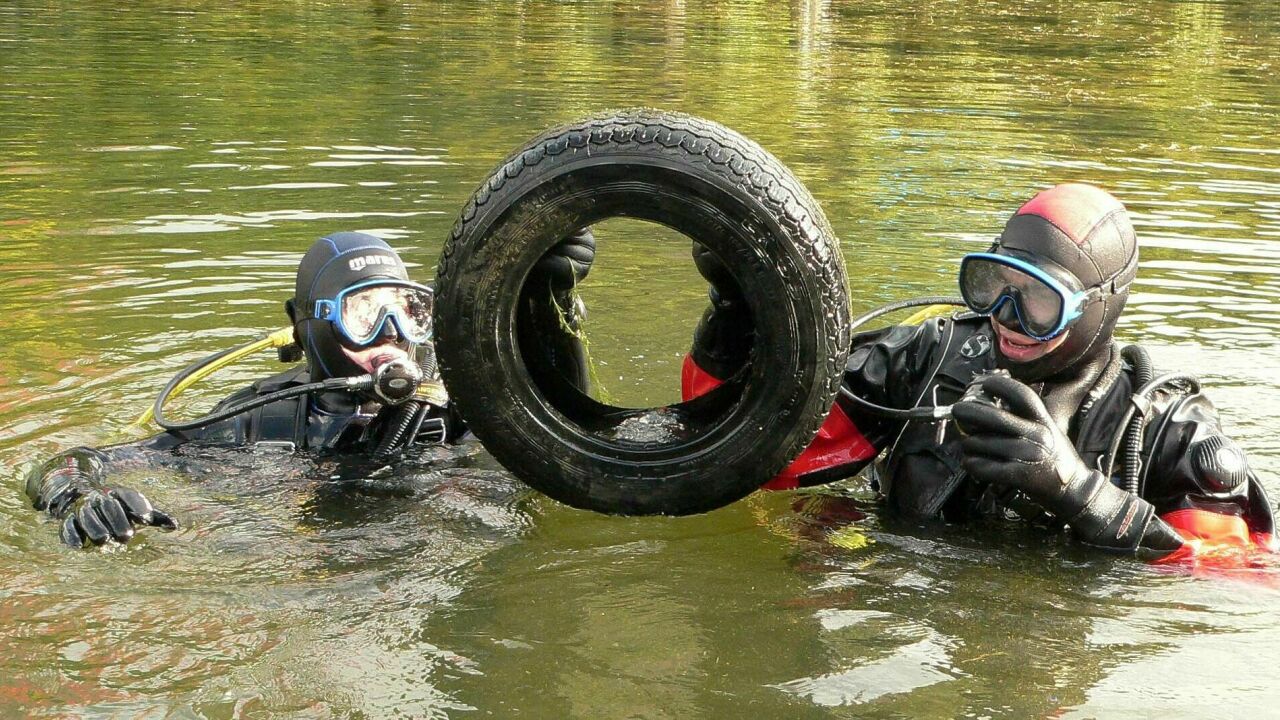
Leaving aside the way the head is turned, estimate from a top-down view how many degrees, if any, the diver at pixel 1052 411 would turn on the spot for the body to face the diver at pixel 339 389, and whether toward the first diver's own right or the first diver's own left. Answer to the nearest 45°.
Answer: approximately 45° to the first diver's own right

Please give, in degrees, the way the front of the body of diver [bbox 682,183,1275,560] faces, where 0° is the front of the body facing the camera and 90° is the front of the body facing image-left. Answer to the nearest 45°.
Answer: approximately 45°
